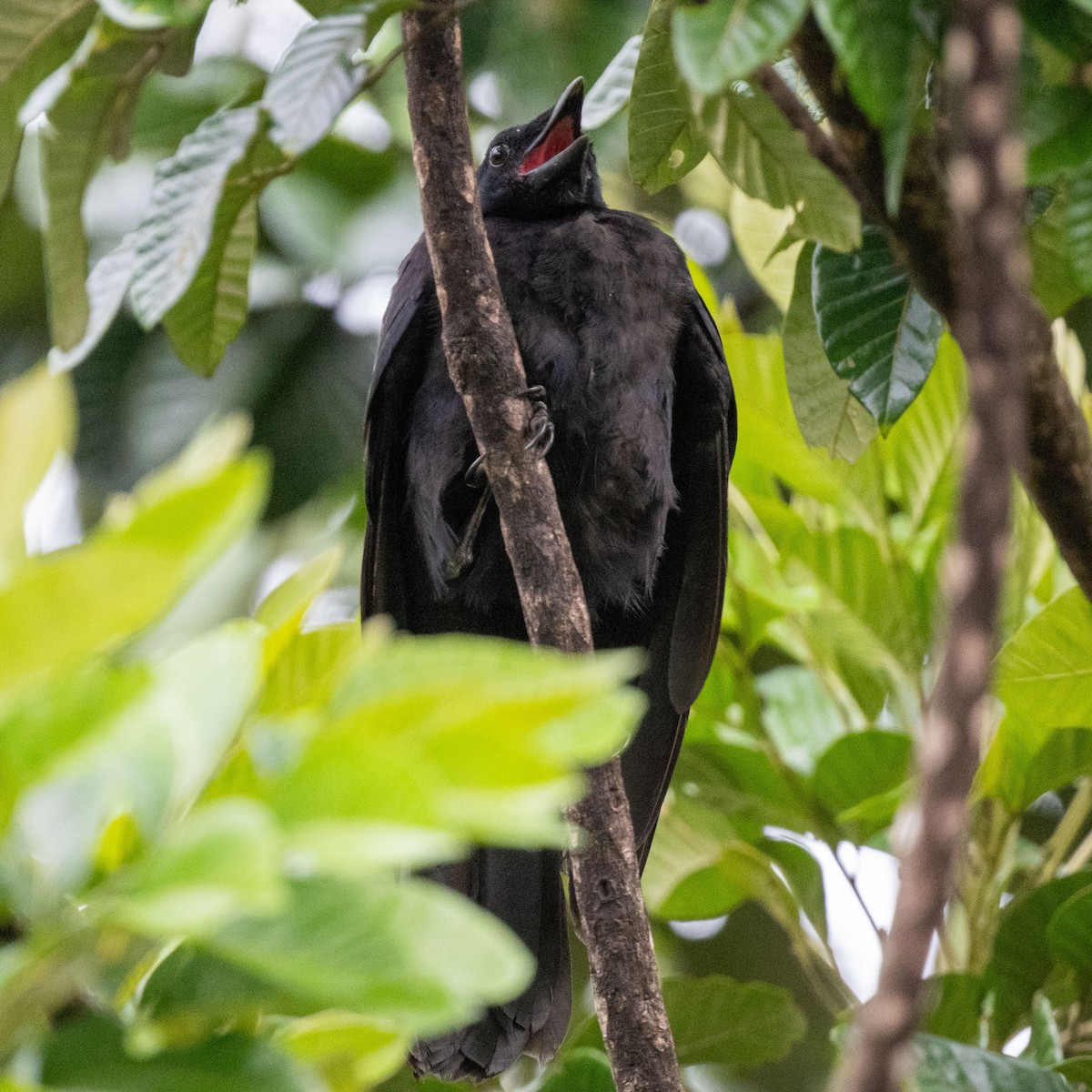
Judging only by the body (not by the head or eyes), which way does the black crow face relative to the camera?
toward the camera

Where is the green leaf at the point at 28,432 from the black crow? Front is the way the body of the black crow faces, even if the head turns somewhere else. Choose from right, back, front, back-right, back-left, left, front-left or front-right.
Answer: front

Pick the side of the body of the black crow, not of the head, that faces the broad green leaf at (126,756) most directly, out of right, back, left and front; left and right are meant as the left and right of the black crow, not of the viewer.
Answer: front

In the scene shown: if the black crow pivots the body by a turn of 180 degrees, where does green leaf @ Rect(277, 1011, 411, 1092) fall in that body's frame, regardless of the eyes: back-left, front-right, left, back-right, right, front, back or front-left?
back
